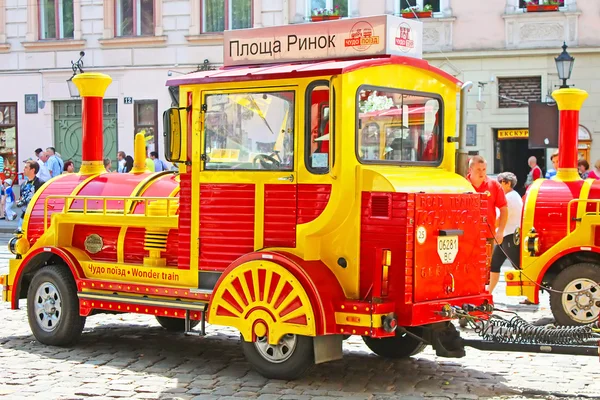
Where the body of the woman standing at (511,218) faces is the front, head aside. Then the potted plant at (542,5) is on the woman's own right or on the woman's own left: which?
on the woman's own right

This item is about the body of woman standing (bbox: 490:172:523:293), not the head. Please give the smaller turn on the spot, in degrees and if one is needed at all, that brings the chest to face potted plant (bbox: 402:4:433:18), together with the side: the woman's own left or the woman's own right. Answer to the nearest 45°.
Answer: approximately 90° to the woman's own right

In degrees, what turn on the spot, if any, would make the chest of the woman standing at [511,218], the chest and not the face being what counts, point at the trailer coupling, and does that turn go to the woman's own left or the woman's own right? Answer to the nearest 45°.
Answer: approximately 90° to the woman's own left

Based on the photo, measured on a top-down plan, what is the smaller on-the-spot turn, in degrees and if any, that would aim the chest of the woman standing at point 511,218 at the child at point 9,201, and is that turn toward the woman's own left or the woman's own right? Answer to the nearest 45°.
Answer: approximately 45° to the woman's own right

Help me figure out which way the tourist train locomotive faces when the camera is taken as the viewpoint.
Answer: facing away from the viewer and to the left of the viewer

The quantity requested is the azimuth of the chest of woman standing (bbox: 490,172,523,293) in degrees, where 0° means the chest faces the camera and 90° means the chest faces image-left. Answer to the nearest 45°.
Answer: approximately 90°

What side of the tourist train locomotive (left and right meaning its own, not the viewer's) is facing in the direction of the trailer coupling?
back

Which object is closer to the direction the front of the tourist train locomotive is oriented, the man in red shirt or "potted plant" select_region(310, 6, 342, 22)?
the potted plant

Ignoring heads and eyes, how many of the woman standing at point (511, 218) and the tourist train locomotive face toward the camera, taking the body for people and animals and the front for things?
0

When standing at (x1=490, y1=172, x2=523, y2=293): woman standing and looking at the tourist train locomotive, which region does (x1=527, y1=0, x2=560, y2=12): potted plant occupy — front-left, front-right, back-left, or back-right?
back-right
